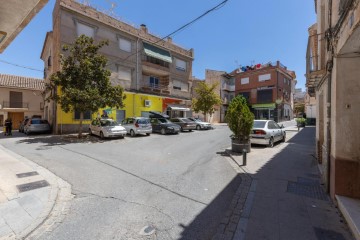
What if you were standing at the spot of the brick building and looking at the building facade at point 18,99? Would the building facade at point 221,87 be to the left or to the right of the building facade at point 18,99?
right

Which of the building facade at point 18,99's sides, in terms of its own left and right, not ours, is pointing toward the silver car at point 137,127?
front

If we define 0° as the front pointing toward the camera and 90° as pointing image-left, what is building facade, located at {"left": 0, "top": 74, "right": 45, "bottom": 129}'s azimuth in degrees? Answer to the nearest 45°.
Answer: approximately 0°

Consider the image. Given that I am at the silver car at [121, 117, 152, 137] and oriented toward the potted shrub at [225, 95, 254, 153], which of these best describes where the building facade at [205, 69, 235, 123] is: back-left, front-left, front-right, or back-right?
back-left

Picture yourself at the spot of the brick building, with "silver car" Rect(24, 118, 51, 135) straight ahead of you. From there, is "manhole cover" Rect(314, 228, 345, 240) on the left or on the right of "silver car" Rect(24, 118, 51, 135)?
left

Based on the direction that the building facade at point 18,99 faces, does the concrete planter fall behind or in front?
in front

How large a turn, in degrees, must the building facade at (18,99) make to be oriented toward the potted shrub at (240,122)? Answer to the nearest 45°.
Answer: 0° — it already faces it

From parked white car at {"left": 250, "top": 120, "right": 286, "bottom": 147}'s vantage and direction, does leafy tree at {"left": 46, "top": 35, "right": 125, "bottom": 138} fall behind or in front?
behind
